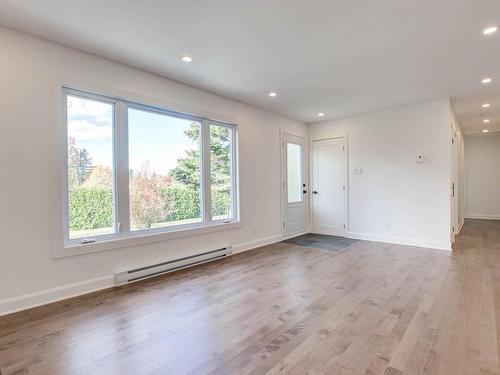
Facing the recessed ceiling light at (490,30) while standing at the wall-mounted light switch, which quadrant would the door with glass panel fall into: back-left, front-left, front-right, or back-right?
back-right

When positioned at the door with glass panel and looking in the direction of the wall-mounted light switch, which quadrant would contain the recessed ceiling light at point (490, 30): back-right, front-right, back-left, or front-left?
front-right

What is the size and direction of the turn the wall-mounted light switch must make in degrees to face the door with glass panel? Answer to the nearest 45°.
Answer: approximately 90° to its right

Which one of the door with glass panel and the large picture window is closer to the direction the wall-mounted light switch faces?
the large picture window

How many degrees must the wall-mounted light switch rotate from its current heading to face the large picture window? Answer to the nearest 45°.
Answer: approximately 45° to its right

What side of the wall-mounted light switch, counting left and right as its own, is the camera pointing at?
front

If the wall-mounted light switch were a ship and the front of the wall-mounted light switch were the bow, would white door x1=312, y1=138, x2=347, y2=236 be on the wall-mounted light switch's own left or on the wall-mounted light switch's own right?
on the wall-mounted light switch's own right
